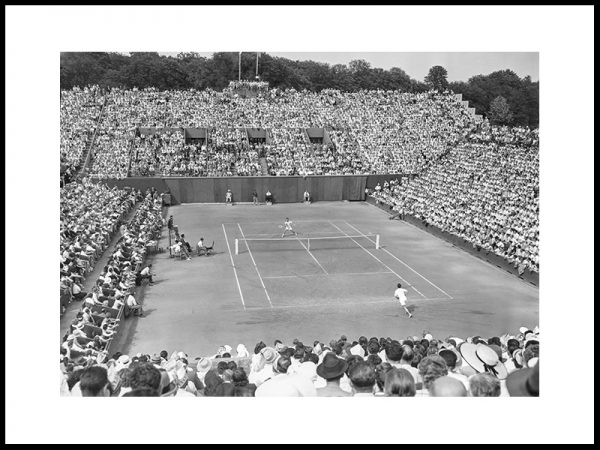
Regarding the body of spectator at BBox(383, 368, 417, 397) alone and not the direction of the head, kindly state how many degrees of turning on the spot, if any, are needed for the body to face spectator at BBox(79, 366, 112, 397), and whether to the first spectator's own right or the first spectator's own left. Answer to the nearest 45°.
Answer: approximately 90° to the first spectator's own left

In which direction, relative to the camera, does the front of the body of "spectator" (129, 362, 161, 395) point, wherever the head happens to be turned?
away from the camera

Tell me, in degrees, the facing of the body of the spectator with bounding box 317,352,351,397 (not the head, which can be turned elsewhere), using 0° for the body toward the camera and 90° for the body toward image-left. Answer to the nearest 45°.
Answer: approximately 180°

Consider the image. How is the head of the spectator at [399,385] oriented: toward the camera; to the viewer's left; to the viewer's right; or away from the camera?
away from the camera

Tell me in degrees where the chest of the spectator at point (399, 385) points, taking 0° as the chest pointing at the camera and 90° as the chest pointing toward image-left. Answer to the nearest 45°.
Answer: approximately 180°

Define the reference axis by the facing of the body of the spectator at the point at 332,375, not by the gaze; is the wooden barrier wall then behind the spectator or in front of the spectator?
in front

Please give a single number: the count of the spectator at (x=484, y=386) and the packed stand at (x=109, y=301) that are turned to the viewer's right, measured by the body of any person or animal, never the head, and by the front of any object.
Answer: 1

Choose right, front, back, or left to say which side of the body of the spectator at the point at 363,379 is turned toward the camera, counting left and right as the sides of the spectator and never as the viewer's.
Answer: back

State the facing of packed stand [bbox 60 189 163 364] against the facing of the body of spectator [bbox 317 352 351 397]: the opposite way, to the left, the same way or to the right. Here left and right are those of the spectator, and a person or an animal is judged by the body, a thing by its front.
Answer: to the right

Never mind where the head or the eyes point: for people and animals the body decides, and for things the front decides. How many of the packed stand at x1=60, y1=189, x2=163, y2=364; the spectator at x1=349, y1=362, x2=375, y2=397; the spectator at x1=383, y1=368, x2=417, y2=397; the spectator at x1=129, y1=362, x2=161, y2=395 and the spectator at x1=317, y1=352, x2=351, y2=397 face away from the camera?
4

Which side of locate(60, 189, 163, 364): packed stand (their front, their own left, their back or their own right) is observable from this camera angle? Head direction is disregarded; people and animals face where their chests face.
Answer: right

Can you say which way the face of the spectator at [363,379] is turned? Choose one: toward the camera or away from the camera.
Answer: away from the camera
